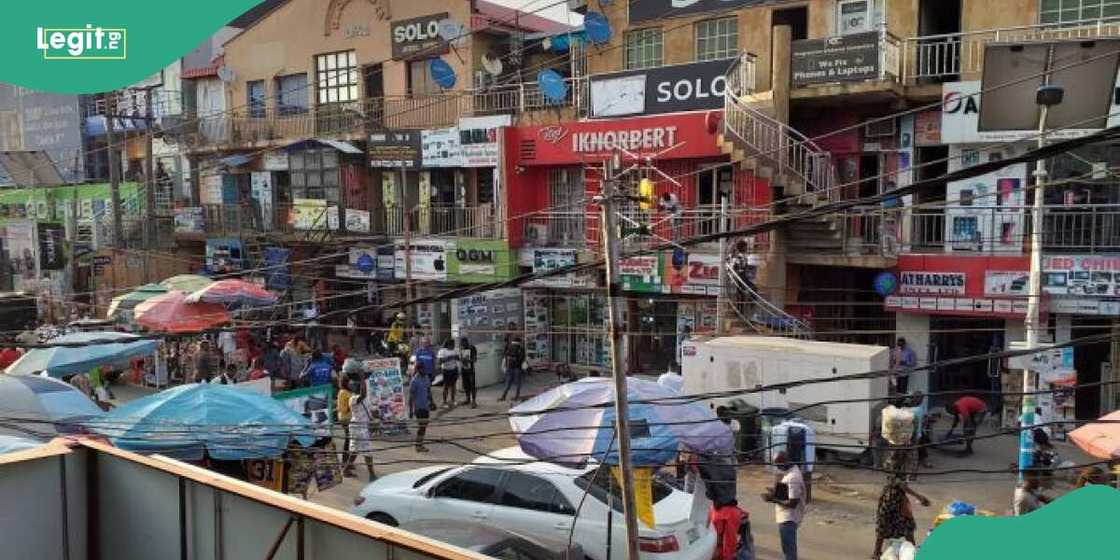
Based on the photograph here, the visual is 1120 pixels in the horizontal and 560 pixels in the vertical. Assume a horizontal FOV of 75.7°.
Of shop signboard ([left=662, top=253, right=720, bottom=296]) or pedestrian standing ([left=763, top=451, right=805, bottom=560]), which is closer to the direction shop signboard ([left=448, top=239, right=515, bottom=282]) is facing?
the pedestrian standing

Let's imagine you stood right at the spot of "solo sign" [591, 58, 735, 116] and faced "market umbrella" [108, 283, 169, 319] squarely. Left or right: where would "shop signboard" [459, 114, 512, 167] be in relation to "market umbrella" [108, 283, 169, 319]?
right

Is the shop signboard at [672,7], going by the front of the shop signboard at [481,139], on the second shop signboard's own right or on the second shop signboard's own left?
on the second shop signboard's own left

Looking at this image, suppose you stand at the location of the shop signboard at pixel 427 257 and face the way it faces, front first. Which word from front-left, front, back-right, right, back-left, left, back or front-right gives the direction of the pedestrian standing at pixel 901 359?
front-left

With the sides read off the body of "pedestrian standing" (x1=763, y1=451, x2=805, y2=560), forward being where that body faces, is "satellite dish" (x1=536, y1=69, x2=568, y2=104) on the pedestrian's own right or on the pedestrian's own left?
on the pedestrian's own right

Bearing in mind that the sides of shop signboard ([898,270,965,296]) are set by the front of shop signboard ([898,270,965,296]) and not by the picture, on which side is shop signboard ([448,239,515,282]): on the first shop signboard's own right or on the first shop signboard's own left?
on the first shop signboard's own right

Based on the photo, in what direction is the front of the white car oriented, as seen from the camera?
facing away from the viewer and to the left of the viewer

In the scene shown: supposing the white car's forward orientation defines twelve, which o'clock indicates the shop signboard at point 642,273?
The shop signboard is roughly at 2 o'clock from the white car.

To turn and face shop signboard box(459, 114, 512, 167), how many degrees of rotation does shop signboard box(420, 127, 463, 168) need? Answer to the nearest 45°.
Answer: approximately 45° to its left

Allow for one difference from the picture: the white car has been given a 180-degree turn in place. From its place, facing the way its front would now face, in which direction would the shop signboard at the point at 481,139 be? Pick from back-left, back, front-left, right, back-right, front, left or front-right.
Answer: back-left

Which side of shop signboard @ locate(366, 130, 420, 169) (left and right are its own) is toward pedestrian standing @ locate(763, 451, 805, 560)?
front
